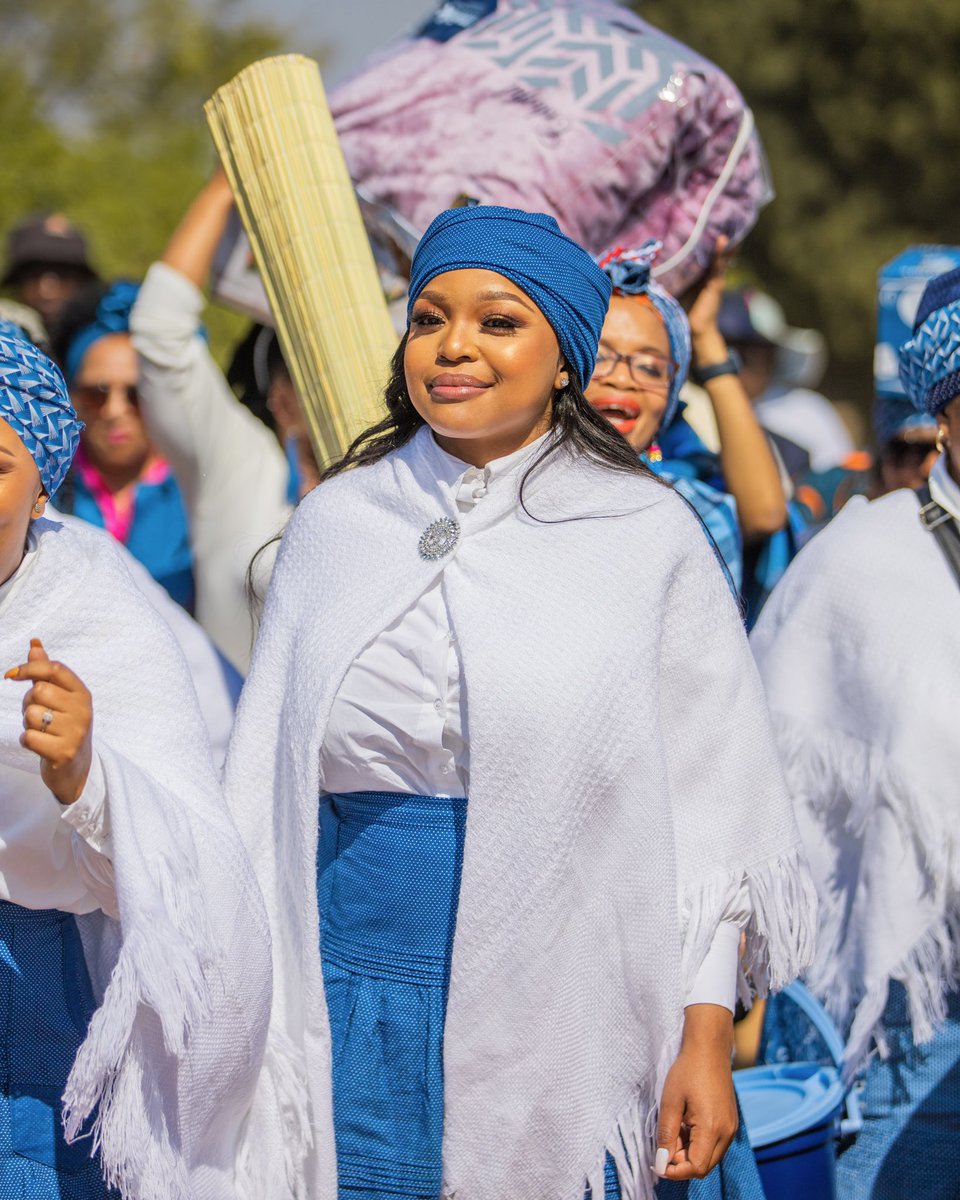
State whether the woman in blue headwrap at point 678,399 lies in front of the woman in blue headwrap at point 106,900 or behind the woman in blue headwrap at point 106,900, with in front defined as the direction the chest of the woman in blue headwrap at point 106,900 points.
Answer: behind

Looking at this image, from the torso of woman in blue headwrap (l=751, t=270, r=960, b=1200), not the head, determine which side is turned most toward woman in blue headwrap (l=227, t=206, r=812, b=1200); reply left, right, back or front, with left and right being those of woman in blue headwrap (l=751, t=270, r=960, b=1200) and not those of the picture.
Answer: right

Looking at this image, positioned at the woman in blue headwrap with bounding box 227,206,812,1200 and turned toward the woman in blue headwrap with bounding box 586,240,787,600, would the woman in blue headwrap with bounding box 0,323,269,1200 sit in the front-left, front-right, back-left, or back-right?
back-left

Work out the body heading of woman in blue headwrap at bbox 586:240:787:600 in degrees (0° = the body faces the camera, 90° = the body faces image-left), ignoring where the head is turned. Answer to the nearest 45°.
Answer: approximately 45°

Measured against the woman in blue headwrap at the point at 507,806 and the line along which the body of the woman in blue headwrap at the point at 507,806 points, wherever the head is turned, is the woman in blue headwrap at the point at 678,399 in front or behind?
behind

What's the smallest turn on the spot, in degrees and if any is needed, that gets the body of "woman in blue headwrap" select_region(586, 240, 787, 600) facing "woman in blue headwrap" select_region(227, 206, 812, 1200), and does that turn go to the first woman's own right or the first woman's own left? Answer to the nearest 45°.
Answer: approximately 45° to the first woman's own left

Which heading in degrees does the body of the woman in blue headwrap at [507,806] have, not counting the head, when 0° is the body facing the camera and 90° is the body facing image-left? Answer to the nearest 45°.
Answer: approximately 45°
